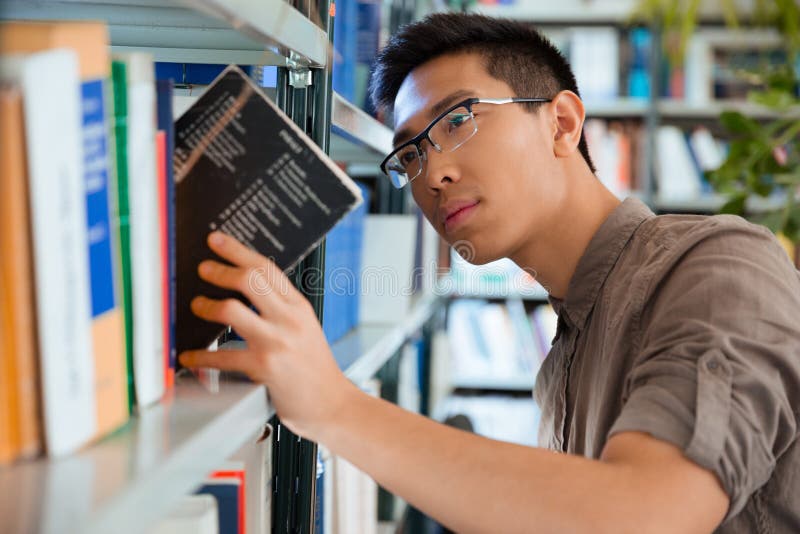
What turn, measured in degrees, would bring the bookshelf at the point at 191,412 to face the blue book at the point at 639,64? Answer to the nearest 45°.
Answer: approximately 90° to its left

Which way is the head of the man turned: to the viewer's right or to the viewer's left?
to the viewer's left

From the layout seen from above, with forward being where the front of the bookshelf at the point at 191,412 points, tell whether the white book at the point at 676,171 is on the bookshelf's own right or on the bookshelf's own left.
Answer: on the bookshelf's own left

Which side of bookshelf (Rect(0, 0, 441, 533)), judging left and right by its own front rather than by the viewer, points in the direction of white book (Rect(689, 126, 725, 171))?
left

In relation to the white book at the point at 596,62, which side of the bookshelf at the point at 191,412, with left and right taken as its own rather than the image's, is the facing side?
left

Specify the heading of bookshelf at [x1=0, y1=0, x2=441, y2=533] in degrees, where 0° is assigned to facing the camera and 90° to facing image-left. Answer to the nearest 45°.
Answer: approximately 315°
